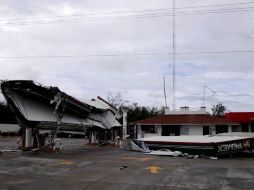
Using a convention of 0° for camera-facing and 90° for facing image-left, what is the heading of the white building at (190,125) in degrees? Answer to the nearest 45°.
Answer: approximately 0°

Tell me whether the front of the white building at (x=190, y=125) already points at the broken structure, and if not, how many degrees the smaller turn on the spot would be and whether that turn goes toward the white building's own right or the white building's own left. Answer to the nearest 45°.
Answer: approximately 45° to the white building's own right
